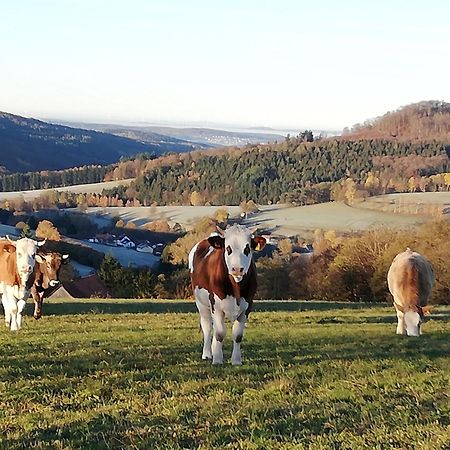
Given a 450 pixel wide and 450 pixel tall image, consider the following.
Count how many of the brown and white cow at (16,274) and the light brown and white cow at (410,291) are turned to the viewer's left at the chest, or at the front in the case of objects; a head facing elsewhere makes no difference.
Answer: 0

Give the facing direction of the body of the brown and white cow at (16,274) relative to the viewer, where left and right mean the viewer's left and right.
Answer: facing the viewer and to the right of the viewer

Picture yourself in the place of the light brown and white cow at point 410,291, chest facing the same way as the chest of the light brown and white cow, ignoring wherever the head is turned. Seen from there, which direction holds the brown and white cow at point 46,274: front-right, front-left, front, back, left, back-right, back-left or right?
right

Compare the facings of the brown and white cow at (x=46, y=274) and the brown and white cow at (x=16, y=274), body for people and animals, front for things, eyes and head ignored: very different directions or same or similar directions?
same or similar directions

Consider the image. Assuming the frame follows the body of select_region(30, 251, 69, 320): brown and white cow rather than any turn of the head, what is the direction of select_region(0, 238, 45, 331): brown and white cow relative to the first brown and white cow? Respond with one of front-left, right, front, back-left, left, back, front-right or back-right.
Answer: front-right

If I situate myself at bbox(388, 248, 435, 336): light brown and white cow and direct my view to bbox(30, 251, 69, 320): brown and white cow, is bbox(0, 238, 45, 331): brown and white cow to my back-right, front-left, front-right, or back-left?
front-left

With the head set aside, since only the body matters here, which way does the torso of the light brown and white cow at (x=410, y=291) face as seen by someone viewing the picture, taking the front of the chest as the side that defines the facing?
toward the camera

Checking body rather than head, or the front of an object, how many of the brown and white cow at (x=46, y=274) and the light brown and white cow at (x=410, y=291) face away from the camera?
0

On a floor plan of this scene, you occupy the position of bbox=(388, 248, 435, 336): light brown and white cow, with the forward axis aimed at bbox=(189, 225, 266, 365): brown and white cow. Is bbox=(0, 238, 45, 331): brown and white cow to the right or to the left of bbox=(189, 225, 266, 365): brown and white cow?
right
